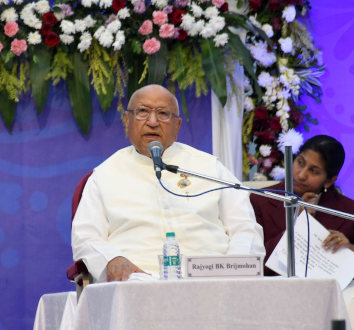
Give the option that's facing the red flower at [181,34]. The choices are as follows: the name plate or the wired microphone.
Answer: the wired microphone

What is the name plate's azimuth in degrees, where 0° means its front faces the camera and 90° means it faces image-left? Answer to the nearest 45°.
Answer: approximately 0°

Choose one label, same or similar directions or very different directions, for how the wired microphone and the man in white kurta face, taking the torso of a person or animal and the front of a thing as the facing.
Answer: very different directions

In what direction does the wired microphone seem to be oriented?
away from the camera

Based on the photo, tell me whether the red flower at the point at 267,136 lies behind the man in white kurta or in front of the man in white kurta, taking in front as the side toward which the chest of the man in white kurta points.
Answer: behind

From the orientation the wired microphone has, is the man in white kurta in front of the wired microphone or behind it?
in front

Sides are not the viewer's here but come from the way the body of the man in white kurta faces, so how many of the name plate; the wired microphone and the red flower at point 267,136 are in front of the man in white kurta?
2

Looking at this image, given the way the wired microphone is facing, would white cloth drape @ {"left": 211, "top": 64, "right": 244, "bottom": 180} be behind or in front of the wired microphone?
in front

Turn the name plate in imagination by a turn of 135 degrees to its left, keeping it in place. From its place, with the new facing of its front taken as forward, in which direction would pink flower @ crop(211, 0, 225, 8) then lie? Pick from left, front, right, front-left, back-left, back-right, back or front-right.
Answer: front-left

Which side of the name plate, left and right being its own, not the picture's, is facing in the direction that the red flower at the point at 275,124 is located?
back
